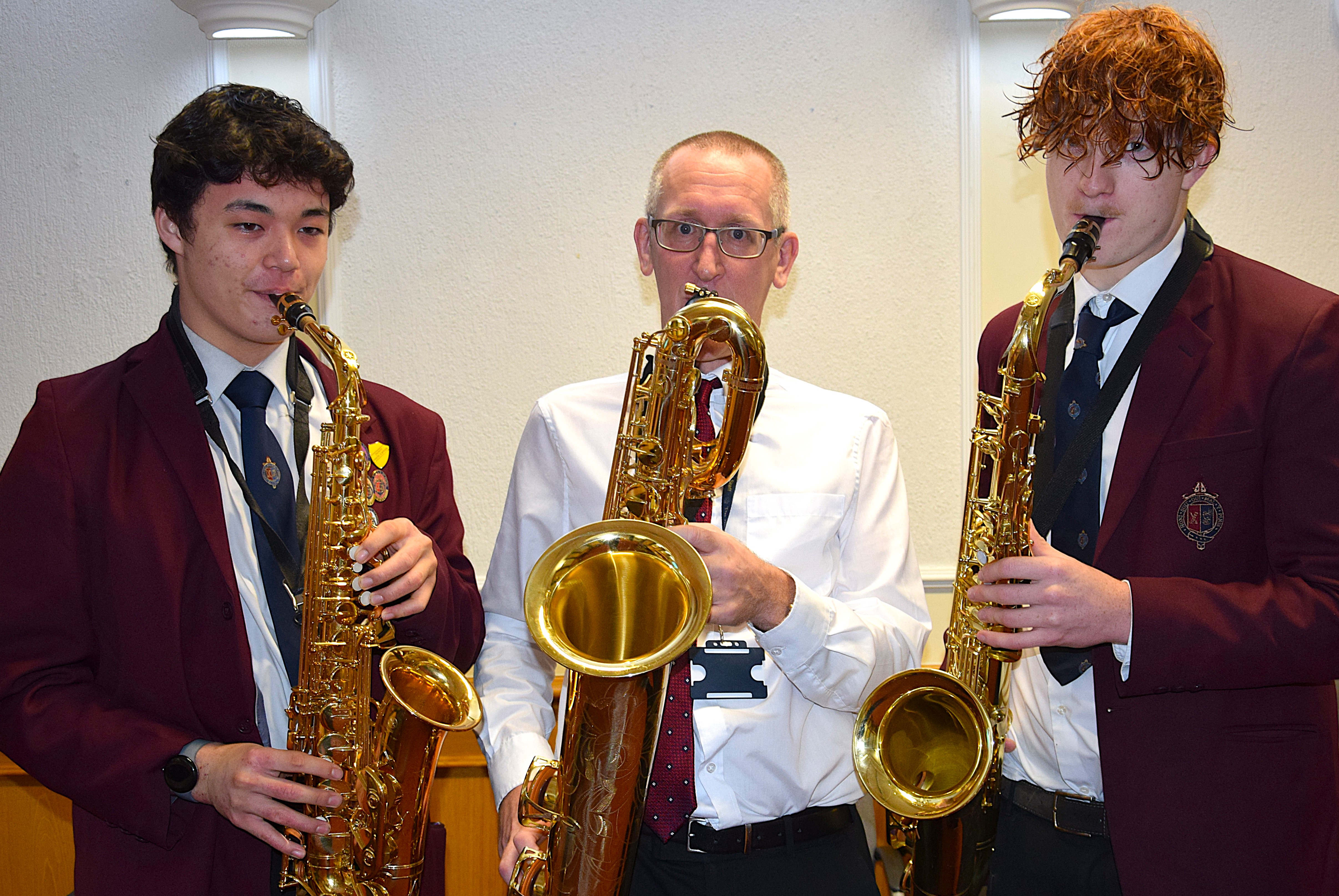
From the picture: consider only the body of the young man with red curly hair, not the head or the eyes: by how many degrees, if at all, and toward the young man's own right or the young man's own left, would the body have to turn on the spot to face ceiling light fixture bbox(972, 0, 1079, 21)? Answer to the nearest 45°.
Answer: approximately 135° to the young man's own right

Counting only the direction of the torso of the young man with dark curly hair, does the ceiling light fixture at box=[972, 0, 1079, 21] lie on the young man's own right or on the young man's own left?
on the young man's own left

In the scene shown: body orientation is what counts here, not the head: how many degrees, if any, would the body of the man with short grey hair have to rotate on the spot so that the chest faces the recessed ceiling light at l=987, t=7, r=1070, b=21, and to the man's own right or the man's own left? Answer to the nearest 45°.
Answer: approximately 135° to the man's own left

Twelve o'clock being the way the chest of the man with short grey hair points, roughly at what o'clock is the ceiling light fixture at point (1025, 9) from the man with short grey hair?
The ceiling light fixture is roughly at 7 o'clock from the man with short grey hair.

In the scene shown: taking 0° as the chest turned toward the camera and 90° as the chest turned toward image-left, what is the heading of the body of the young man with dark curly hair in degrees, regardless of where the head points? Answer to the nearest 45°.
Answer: approximately 315°

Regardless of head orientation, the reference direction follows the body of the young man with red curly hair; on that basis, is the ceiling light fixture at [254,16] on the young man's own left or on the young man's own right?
on the young man's own right

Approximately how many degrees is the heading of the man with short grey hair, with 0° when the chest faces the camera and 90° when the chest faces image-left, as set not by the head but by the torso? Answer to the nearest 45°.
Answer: approximately 0°

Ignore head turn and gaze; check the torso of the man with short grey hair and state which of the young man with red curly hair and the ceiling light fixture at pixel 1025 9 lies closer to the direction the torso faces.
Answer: the young man with red curly hair

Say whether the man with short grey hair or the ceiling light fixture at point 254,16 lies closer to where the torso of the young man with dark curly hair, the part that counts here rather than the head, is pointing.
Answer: the man with short grey hair

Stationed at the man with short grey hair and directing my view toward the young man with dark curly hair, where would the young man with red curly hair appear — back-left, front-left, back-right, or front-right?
back-left
